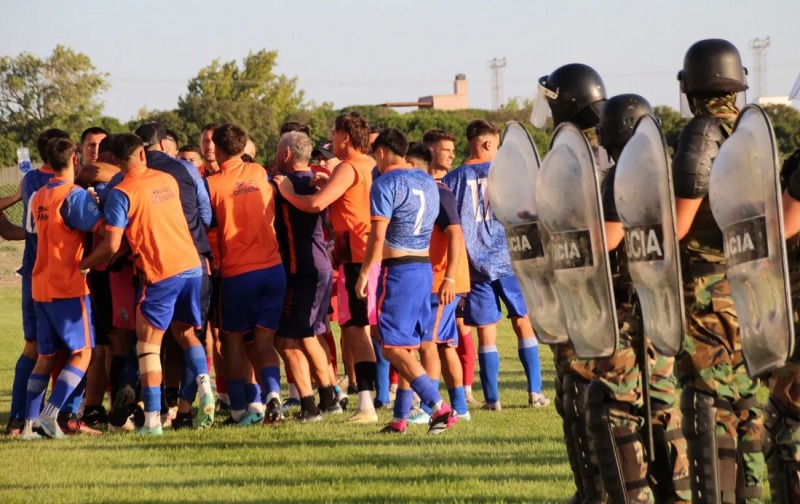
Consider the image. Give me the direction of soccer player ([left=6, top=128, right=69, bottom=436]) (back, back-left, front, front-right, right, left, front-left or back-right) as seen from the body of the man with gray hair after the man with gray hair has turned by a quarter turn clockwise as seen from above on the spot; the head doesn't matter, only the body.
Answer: back-left

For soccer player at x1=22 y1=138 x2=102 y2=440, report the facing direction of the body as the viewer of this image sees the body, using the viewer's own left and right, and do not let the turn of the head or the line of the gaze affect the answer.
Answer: facing away from the viewer and to the right of the viewer

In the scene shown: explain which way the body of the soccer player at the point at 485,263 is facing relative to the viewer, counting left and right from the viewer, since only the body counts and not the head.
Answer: facing away from the viewer and to the right of the viewer

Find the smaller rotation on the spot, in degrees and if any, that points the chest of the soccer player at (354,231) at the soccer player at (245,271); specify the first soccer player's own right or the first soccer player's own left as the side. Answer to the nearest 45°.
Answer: approximately 45° to the first soccer player's own left

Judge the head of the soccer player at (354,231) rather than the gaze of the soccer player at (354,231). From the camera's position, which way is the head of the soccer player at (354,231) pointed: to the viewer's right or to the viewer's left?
to the viewer's left

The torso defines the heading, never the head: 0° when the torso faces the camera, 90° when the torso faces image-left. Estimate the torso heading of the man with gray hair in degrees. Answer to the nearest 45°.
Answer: approximately 135°

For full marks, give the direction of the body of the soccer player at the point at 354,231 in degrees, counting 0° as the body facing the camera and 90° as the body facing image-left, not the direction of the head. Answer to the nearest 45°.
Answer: approximately 135°

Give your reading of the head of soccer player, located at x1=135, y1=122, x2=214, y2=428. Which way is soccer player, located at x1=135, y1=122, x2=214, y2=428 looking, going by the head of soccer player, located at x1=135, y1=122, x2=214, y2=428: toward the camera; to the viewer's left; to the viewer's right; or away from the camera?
away from the camera
